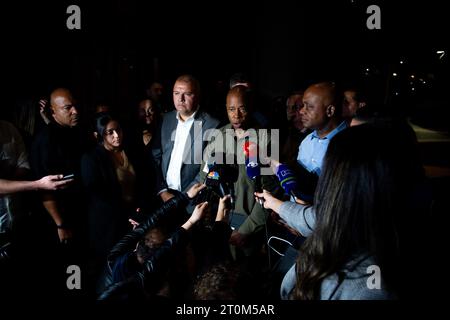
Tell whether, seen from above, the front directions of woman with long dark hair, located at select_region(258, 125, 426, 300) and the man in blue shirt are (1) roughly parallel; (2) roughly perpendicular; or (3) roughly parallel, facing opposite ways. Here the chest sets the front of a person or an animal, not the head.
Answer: roughly perpendicular

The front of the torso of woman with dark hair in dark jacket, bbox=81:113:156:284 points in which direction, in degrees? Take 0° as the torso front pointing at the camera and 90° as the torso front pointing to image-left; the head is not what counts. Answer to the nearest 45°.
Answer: approximately 315°

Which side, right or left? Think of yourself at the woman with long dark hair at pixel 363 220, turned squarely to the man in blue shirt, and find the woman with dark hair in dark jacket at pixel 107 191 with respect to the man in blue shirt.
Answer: left

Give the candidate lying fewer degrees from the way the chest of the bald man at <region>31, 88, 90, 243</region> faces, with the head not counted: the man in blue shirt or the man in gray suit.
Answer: the man in blue shirt

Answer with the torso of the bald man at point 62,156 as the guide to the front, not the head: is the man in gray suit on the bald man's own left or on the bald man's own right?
on the bald man's own left

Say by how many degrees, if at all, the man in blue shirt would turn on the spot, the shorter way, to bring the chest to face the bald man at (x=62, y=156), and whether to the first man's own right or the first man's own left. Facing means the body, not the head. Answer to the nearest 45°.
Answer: approximately 45° to the first man's own right

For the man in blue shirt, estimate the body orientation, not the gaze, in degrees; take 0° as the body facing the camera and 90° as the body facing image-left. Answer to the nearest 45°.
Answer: approximately 45°

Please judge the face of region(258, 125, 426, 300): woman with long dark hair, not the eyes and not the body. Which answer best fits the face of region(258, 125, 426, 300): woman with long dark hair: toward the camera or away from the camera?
away from the camera
